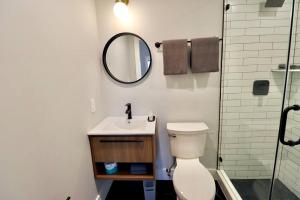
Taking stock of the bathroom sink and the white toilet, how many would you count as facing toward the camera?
2

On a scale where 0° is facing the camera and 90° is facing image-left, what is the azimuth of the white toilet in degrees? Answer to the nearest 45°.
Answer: approximately 0°

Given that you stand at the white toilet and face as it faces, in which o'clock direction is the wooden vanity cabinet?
The wooden vanity cabinet is roughly at 2 o'clock from the white toilet.

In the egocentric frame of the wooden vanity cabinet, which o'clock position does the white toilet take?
The white toilet is roughly at 9 o'clock from the wooden vanity cabinet.

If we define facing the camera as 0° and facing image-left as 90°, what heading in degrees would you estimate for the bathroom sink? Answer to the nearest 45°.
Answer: approximately 0°

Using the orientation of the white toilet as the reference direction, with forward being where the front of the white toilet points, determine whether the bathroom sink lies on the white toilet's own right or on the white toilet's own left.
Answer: on the white toilet's own right

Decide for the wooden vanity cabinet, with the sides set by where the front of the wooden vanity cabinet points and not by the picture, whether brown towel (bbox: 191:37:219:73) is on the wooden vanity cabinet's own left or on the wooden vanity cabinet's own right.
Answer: on the wooden vanity cabinet's own left

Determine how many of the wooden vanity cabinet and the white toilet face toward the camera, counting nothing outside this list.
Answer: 2

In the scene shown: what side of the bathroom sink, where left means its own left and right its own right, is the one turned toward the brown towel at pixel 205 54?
left
